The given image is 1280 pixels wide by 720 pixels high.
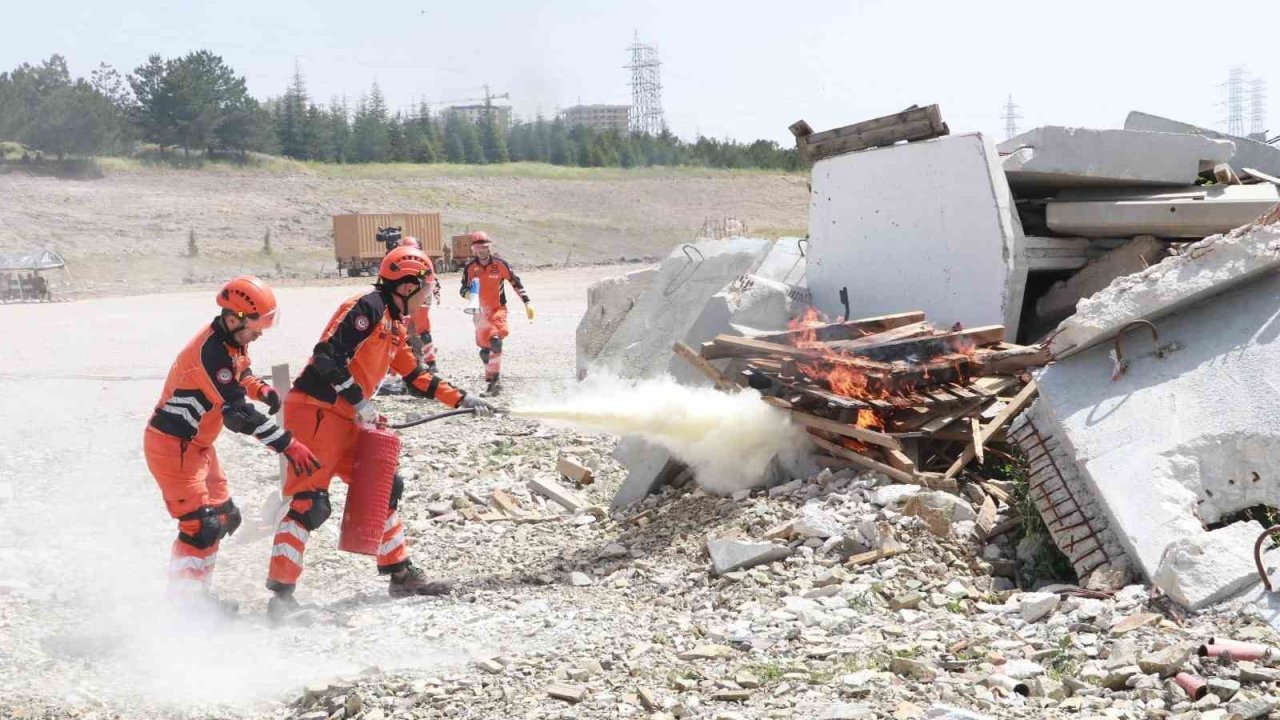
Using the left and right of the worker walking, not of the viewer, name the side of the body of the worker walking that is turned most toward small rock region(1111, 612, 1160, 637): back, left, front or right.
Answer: front

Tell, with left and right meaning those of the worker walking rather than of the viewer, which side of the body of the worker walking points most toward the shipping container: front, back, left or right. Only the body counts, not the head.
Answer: back

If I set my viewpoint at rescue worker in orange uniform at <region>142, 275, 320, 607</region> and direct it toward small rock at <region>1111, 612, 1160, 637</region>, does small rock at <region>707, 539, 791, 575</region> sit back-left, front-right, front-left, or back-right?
front-left

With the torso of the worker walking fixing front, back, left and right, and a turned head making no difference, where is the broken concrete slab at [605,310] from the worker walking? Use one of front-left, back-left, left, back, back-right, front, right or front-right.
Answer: left

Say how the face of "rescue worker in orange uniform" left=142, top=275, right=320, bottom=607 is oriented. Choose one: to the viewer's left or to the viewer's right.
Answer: to the viewer's right

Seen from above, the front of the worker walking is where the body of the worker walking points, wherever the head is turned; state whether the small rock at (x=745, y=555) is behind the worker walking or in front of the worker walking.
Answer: in front

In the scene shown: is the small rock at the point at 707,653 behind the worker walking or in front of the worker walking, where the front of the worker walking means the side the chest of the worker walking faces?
in front

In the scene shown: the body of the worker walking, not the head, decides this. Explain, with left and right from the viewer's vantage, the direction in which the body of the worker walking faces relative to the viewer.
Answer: facing the viewer

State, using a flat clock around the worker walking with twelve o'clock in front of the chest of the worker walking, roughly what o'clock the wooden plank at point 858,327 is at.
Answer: The wooden plank is roughly at 11 o'clock from the worker walking.

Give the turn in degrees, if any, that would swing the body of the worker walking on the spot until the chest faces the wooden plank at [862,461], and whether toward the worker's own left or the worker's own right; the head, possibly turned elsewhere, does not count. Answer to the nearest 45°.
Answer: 0° — they already face it

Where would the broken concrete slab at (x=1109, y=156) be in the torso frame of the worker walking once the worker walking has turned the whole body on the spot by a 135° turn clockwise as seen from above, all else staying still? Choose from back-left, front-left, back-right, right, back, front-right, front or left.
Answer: back

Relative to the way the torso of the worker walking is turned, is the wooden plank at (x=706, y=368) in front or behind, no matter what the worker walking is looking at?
in front

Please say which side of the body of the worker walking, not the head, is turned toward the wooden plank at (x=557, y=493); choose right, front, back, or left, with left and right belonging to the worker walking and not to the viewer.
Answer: front

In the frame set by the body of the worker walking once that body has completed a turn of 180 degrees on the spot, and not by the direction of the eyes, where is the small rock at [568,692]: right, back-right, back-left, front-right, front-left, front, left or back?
back

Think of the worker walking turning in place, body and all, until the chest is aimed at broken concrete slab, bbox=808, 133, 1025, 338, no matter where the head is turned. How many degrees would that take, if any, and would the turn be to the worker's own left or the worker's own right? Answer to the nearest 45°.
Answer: approximately 45° to the worker's own left
